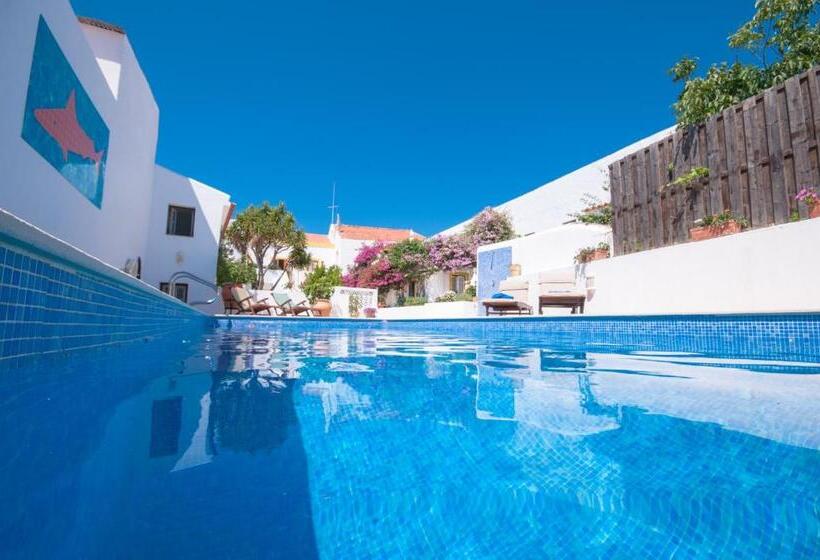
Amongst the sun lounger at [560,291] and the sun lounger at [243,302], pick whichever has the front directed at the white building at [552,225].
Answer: the sun lounger at [243,302]

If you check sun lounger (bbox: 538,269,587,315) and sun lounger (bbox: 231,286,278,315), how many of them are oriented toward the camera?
1

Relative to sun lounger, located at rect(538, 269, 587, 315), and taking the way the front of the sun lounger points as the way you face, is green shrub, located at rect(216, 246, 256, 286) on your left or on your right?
on your right

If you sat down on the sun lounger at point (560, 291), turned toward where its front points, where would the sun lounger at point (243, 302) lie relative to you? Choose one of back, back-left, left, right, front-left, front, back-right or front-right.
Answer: right

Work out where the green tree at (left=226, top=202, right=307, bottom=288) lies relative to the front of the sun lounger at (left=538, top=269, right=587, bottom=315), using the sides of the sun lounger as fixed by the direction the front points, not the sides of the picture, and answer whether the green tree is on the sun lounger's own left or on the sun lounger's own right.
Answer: on the sun lounger's own right

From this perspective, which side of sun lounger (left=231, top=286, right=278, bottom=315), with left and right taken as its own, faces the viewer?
right

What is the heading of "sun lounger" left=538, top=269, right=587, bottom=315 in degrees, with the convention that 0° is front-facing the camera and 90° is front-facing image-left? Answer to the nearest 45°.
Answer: approximately 0°

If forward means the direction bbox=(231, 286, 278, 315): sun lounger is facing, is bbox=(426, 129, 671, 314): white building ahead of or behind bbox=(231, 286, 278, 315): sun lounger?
ahead

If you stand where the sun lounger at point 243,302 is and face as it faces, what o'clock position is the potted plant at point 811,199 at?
The potted plant is roughly at 2 o'clock from the sun lounger.

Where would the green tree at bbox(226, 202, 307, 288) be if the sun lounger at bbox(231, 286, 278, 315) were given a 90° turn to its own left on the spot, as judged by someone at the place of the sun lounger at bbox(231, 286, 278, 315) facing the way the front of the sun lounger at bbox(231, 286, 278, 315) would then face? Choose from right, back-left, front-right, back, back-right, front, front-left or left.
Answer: front

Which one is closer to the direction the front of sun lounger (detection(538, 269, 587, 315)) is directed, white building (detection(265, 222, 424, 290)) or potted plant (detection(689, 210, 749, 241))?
the potted plant
